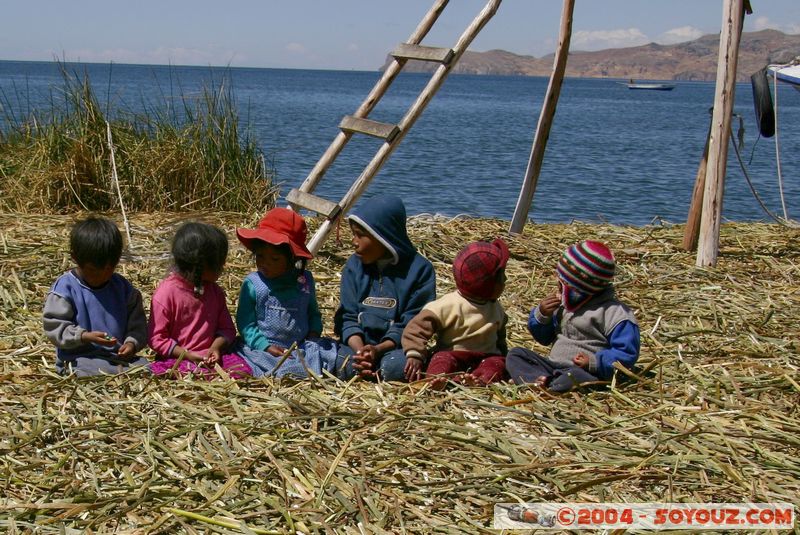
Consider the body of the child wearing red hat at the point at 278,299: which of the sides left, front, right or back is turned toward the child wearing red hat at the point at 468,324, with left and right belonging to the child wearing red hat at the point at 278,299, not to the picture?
left

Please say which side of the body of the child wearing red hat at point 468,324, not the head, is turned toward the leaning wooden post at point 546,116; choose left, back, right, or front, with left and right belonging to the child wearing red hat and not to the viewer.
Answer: back

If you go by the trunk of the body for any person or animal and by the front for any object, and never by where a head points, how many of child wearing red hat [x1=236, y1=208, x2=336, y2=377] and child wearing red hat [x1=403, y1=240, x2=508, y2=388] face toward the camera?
2

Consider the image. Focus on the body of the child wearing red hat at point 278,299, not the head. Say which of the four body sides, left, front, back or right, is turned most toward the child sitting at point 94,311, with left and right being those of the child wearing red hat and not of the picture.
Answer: right

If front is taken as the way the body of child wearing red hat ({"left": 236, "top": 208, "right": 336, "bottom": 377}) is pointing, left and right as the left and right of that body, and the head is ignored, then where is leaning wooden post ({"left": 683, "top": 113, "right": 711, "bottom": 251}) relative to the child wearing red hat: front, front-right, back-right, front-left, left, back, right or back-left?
back-left

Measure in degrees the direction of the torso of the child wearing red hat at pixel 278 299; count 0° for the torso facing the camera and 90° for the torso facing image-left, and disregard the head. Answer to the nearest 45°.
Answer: approximately 0°

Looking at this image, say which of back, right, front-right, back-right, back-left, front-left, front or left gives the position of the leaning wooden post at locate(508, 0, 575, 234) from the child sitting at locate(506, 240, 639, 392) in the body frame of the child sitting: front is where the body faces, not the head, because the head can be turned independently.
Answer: back-right

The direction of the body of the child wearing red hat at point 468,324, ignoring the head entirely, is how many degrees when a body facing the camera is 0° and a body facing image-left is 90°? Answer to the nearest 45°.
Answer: approximately 0°

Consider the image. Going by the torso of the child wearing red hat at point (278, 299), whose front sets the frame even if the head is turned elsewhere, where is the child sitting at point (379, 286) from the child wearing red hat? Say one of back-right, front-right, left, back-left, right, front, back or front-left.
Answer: left

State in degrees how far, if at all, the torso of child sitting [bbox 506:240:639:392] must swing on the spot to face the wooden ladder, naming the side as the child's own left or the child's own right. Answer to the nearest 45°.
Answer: approximately 90° to the child's own right

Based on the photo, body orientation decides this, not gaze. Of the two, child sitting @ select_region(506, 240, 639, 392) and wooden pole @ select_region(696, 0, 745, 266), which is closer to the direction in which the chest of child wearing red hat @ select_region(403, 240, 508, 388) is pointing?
the child sitting

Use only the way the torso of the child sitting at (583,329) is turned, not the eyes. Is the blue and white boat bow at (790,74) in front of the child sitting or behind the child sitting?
behind

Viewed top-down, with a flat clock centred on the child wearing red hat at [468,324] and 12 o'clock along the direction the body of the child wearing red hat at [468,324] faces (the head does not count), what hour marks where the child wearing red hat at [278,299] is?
the child wearing red hat at [278,299] is roughly at 3 o'clock from the child wearing red hat at [468,324].

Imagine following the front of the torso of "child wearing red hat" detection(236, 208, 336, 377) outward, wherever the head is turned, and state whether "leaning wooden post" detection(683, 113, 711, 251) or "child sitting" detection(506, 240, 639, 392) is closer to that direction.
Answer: the child sitting

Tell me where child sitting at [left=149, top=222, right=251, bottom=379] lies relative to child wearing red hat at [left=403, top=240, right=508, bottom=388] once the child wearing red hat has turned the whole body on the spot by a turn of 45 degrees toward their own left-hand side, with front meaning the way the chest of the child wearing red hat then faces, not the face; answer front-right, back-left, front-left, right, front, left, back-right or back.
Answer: back-right

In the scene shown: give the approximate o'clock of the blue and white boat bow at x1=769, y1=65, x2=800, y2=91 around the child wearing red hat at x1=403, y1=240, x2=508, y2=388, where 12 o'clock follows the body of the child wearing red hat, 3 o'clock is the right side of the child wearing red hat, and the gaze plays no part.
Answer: The blue and white boat bow is roughly at 7 o'clock from the child wearing red hat.
